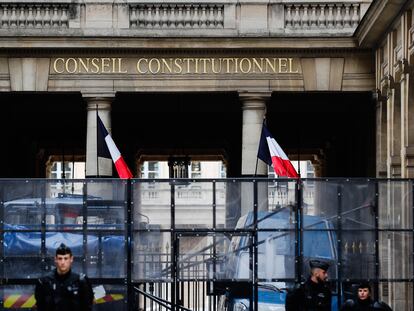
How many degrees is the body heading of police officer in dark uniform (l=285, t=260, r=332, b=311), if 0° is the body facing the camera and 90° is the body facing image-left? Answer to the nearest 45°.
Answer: approximately 315°

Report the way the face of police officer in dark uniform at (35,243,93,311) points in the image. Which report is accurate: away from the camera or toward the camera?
toward the camera

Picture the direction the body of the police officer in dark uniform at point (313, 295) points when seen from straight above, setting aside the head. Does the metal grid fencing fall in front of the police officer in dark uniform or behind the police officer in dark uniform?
behind

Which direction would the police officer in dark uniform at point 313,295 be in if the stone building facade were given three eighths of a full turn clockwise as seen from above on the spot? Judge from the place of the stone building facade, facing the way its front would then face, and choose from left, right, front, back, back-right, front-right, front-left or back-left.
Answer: back-left

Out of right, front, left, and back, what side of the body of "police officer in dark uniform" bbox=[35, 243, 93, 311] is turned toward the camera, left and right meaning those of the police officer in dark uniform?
front

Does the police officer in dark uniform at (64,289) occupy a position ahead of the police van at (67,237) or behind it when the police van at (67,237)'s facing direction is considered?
behind

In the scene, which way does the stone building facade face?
toward the camera

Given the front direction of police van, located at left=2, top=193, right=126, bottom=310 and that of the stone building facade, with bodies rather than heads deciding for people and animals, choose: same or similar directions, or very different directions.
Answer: very different directions

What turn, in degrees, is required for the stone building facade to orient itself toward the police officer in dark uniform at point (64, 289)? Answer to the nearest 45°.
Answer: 0° — it already faces them

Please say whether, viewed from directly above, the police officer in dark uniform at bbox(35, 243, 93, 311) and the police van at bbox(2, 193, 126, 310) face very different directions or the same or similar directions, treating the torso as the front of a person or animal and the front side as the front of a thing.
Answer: very different directions

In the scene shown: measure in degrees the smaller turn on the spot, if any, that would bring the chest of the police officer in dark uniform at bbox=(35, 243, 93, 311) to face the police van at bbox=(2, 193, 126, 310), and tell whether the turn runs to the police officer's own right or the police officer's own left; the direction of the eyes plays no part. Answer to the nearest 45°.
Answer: approximately 180°
